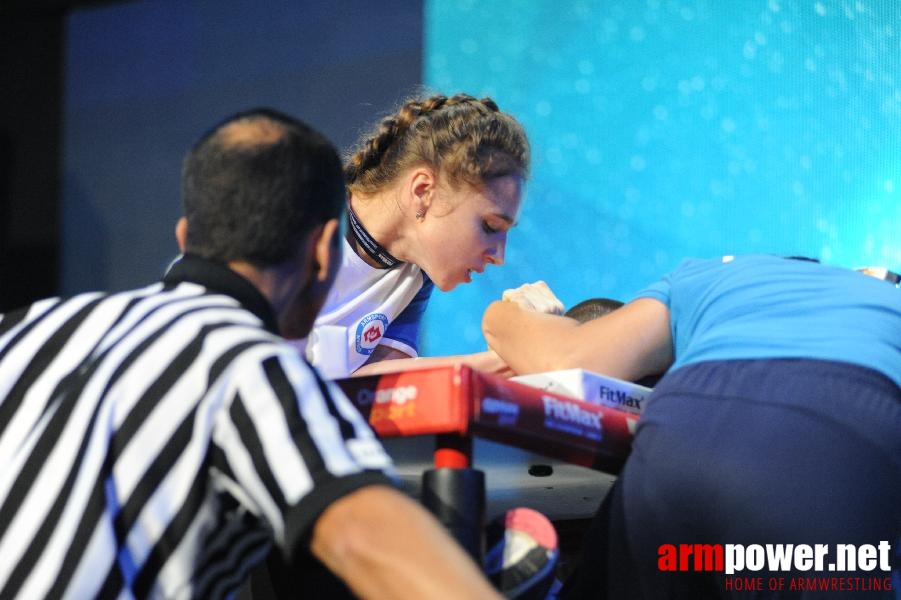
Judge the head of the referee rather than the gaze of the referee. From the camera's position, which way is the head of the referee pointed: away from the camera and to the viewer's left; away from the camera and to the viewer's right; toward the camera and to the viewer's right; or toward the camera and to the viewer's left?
away from the camera and to the viewer's right

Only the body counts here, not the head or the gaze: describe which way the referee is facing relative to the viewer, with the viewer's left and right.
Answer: facing away from the viewer and to the right of the viewer
